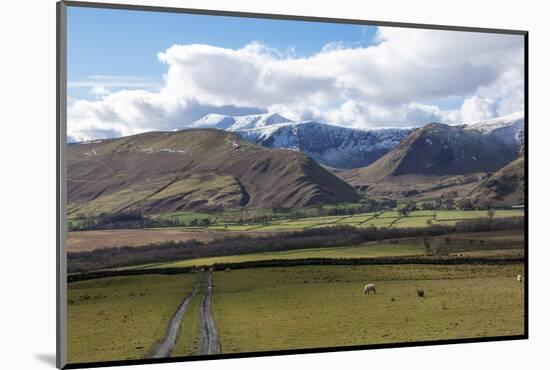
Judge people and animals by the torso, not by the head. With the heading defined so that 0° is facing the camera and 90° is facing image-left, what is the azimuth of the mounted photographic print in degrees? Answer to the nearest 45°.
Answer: approximately 315°
